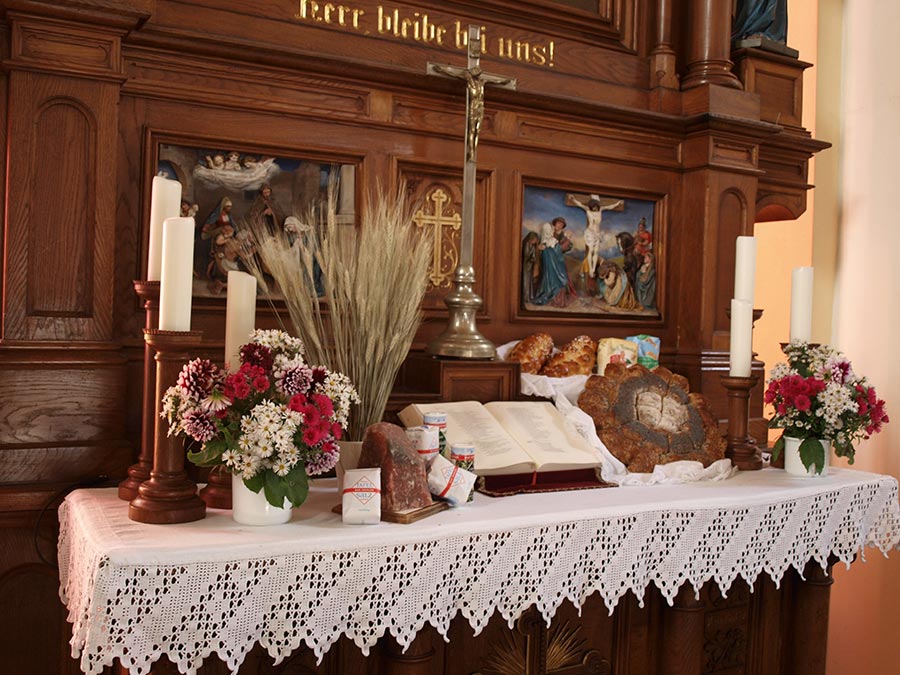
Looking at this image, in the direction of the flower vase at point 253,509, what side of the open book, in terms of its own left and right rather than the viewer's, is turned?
right

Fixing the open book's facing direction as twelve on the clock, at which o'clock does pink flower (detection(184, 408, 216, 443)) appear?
The pink flower is roughly at 3 o'clock from the open book.

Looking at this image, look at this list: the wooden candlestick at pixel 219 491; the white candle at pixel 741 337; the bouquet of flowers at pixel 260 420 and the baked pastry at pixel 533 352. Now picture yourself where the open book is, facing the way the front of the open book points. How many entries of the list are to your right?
2

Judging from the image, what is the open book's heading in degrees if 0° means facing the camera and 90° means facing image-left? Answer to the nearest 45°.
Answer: approximately 315°

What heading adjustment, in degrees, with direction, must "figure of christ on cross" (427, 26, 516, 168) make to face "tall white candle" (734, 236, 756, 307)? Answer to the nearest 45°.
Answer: approximately 45° to its left

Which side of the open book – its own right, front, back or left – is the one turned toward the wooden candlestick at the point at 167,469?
right
